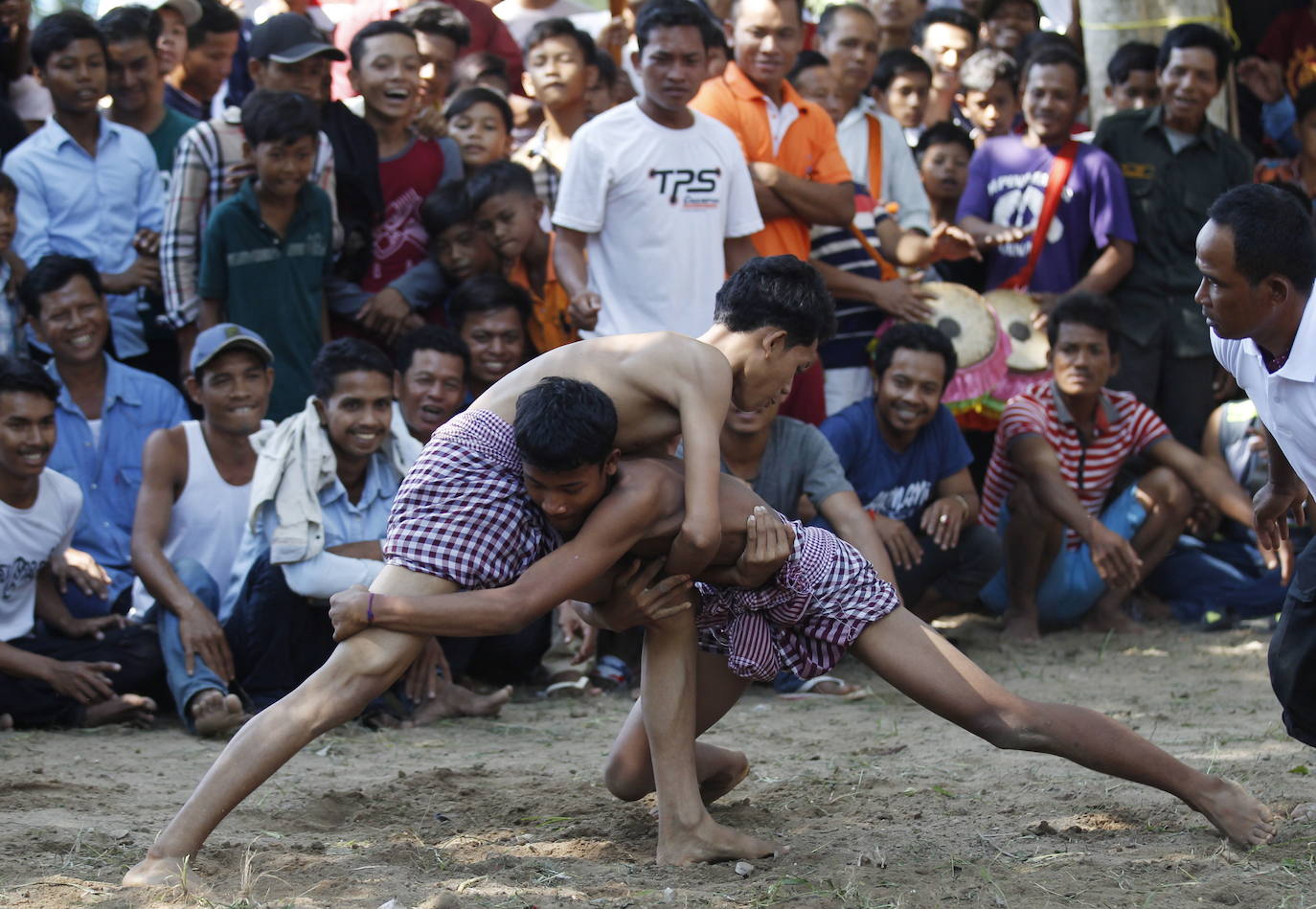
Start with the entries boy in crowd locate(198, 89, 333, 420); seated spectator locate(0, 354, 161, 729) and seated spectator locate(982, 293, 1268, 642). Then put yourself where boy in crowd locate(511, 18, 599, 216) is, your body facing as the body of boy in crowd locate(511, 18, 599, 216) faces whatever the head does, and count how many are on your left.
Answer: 1

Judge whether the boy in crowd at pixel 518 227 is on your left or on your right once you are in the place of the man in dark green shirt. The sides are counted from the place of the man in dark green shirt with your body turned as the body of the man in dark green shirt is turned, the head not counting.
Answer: on your right

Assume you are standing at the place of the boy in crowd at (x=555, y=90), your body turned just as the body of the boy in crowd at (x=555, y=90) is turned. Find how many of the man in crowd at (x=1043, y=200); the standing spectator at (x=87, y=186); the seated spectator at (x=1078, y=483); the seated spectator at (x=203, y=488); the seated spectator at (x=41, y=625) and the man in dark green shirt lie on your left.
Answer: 3

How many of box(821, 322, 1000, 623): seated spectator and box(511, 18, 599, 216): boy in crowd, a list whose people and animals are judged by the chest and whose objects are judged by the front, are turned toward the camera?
2

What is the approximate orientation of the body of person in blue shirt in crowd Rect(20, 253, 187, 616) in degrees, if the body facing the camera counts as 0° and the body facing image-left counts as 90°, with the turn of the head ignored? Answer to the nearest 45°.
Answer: approximately 0°

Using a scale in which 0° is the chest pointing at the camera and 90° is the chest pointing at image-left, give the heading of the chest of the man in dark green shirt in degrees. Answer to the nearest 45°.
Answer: approximately 0°

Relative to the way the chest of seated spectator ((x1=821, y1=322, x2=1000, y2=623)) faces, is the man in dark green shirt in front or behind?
behind

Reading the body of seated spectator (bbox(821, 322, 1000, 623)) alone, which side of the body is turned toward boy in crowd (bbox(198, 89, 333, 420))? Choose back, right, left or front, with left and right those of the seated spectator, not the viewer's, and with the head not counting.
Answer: right

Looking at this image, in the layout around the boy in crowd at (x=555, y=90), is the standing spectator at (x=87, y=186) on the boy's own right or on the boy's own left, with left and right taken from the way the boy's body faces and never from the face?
on the boy's own right

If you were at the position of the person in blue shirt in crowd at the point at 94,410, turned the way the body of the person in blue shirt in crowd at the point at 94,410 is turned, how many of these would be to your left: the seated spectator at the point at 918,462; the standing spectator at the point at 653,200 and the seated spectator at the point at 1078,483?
3
